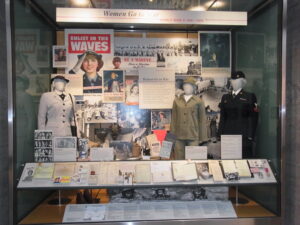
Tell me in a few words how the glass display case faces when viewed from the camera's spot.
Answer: facing the viewer

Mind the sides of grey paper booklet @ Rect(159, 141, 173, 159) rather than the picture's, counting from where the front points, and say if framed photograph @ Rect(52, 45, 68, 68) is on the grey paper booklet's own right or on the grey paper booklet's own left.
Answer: on the grey paper booklet's own right

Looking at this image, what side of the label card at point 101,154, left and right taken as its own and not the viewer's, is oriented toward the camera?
front

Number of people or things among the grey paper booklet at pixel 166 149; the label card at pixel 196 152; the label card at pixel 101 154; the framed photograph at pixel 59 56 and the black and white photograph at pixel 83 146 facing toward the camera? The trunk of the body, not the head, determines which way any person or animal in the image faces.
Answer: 5

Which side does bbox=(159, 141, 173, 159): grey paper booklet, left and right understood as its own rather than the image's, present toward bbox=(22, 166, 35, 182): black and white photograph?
right

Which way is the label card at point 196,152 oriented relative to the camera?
toward the camera

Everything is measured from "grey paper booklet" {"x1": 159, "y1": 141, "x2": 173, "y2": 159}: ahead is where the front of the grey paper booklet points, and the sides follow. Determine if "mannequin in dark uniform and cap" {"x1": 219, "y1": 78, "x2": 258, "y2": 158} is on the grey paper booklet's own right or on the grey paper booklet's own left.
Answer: on the grey paper booklet's own left

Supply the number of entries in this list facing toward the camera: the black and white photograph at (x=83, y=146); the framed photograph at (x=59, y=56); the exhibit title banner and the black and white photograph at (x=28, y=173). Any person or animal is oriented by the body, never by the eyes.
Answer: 4
